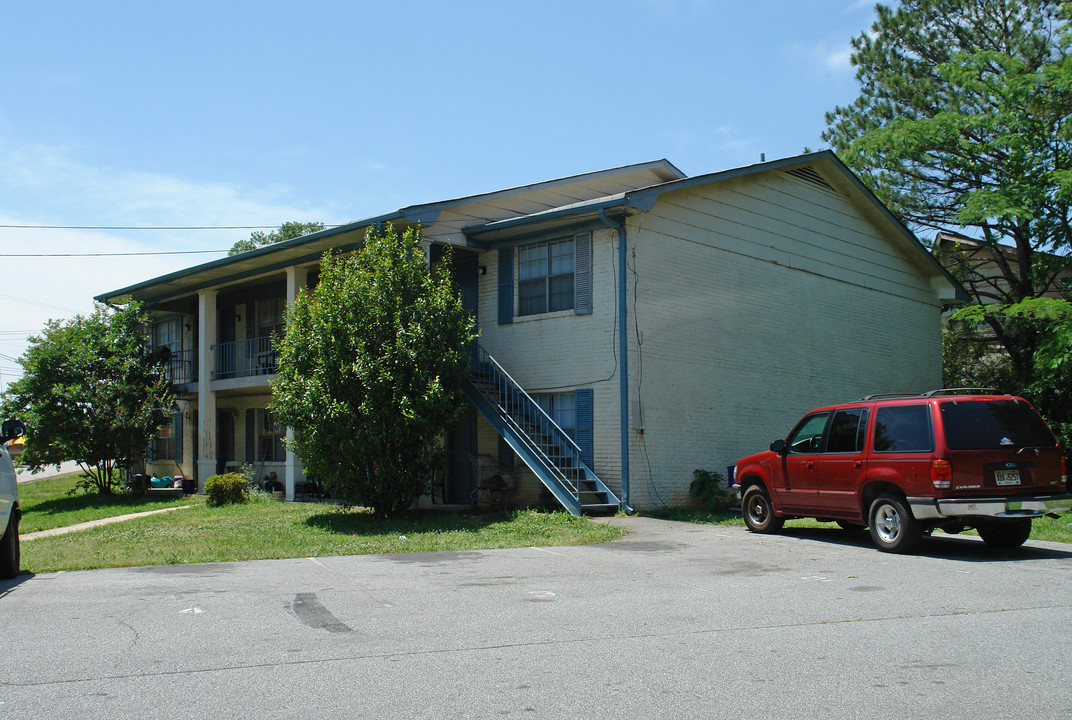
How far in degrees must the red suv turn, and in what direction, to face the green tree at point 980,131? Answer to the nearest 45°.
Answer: approximately 45° to its right

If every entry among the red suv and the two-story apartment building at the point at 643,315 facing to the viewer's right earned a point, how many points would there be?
0

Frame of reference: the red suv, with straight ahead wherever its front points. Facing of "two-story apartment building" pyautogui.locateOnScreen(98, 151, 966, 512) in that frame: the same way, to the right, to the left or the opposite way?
to the left

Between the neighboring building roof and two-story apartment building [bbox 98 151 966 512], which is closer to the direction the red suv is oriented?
the two-story apartment building

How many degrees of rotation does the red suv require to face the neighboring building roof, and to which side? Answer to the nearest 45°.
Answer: approximately 45° to its right

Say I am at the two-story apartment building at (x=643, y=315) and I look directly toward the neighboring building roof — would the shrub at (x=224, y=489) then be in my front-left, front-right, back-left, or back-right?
back-left

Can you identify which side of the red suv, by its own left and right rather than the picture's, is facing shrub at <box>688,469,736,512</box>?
front

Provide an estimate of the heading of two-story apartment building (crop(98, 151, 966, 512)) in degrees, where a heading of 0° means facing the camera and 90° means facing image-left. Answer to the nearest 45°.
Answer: approximately 45°

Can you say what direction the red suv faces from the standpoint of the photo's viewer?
facing away from the viewer and to the left of the viewer

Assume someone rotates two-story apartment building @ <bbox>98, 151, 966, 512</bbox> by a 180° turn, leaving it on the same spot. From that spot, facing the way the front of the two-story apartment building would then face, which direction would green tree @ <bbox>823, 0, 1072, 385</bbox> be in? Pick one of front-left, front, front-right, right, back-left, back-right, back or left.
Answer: front

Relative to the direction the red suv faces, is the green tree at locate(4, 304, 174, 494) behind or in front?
in front
